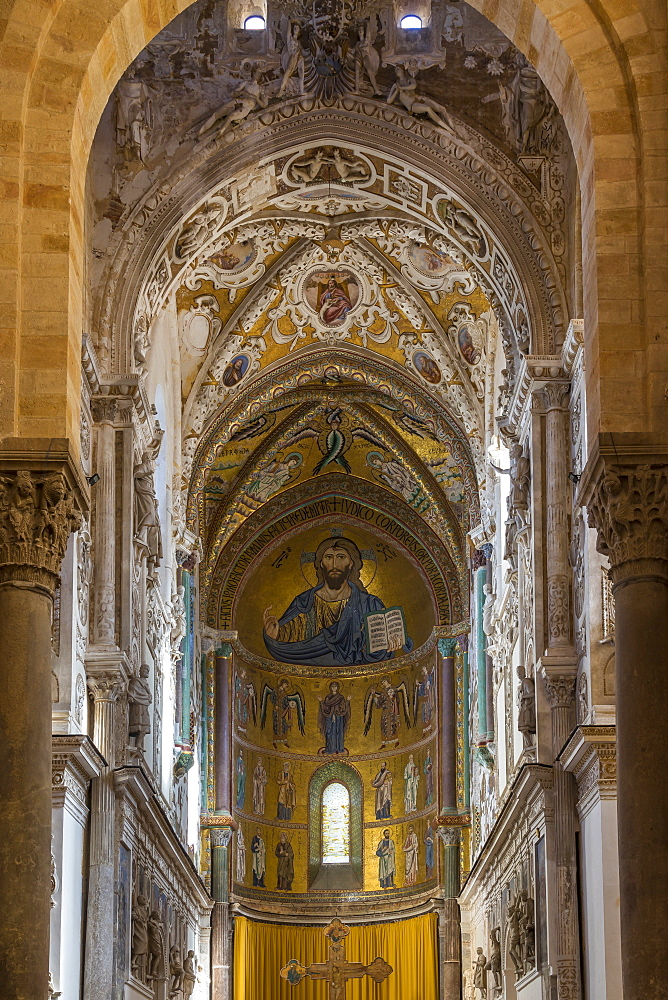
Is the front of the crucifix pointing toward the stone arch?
yes

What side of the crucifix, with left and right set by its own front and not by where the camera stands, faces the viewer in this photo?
front

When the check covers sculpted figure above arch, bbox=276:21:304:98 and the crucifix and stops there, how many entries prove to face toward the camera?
2

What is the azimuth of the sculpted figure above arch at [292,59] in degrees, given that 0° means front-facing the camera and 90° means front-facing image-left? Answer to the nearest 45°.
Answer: approximately 0°

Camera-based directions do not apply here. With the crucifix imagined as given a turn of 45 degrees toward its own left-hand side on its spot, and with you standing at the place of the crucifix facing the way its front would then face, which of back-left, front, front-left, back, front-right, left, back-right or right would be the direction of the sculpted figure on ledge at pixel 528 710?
front-right

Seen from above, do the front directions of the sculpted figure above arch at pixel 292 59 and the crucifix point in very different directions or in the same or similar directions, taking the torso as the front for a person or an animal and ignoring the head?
same or similar directions

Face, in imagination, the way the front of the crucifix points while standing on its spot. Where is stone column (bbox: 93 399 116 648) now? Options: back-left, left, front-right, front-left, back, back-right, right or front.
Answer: front

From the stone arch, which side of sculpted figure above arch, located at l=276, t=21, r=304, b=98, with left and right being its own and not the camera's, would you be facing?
front

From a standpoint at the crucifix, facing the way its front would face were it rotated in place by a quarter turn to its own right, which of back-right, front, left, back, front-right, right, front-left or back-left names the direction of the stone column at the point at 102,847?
left
